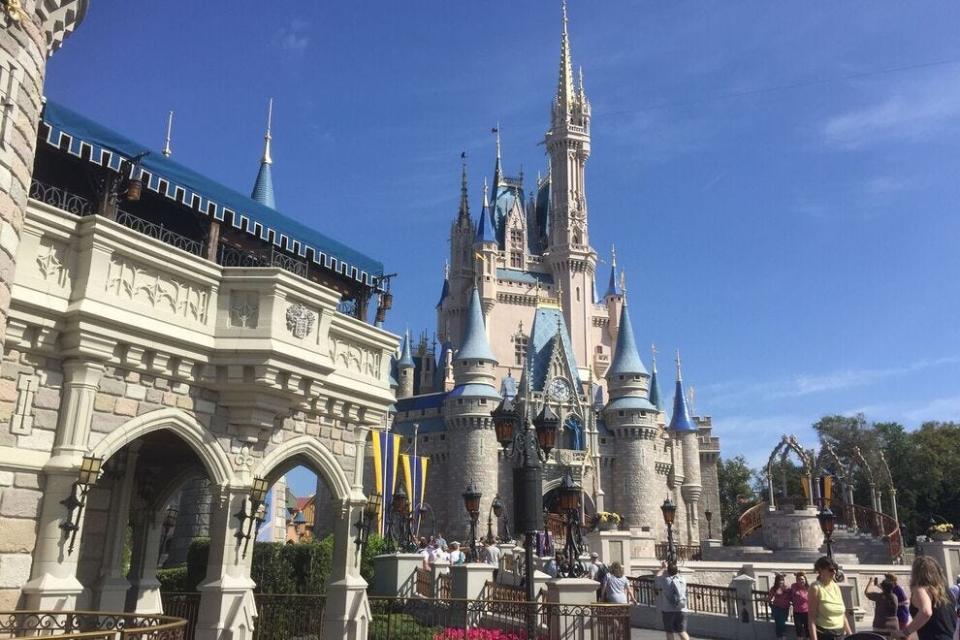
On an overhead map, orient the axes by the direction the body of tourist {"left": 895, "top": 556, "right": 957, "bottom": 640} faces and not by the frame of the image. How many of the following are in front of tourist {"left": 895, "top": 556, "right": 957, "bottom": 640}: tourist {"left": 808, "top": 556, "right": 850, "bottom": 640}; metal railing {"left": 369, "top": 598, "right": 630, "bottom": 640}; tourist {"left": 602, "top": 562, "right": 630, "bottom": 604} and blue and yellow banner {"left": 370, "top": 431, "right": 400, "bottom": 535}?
4

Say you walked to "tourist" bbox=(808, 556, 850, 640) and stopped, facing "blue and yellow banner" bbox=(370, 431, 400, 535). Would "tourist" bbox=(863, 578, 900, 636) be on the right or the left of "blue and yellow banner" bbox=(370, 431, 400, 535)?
right

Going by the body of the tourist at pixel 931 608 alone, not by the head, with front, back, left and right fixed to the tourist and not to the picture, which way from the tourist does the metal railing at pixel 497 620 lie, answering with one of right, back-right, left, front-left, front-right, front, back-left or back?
front

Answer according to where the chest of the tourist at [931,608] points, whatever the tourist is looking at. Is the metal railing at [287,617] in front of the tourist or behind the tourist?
in front

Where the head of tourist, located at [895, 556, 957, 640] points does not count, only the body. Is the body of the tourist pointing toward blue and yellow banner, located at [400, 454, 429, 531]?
yes

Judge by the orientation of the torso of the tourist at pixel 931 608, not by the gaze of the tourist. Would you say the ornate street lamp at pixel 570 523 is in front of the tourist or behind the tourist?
in front

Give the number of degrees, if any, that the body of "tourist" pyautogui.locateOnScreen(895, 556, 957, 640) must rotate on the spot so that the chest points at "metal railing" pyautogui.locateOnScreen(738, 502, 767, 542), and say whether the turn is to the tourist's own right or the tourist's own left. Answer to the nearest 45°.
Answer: approximately 45° to the tourist's own right

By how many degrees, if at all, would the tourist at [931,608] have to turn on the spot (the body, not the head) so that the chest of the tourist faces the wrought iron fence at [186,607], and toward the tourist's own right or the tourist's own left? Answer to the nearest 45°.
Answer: approximately 45° to the tourist's own left

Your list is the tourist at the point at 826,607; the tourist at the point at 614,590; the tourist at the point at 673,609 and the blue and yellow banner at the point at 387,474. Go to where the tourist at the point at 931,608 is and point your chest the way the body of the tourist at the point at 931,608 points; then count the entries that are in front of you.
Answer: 4

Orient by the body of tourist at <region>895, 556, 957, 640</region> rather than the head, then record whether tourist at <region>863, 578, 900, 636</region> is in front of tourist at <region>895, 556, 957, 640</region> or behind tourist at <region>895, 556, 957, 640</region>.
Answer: in front

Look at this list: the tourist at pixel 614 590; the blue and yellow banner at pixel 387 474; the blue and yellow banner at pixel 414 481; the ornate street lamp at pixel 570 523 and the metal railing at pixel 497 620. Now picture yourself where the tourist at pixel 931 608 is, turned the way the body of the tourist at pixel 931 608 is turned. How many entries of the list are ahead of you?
5

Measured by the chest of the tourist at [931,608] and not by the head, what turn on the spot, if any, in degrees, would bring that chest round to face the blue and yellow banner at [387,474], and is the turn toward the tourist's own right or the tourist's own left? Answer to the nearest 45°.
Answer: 0° — they already face it

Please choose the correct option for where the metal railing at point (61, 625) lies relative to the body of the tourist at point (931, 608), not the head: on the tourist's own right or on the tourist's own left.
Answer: on the tourist's own left

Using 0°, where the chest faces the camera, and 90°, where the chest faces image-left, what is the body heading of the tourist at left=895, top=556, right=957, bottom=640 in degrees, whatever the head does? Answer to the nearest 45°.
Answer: approximately 135°

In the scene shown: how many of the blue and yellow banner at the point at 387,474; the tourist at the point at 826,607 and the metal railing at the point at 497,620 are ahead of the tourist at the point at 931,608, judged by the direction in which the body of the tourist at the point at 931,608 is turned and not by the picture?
3
